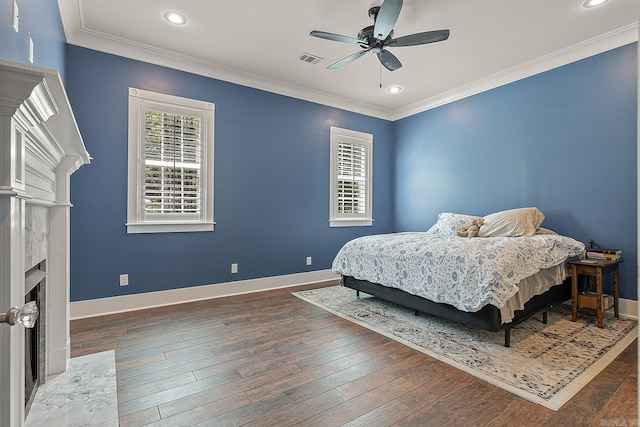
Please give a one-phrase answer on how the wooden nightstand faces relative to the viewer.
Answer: facing the viewer and to the left of the viewer

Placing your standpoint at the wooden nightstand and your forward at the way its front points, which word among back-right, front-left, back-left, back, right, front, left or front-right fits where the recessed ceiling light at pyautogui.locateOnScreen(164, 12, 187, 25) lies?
front

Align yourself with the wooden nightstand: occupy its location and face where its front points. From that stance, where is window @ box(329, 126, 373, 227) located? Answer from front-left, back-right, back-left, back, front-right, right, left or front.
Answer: front-right

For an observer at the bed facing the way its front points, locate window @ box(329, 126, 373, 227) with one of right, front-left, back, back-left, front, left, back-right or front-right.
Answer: right

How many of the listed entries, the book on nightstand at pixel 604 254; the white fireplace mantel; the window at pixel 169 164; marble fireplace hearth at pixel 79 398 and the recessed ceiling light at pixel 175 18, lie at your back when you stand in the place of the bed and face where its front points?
1

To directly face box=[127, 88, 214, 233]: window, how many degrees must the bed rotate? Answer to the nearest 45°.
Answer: approximately 45° to its right

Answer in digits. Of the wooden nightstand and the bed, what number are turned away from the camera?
0
